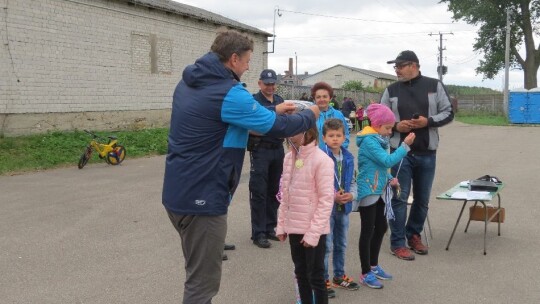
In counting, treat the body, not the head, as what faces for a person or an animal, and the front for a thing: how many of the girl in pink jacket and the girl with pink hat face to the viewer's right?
1

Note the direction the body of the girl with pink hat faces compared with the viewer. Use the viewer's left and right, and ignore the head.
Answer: facing to the right of the viewer

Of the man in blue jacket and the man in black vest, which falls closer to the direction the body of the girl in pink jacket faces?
the man in blue jacket

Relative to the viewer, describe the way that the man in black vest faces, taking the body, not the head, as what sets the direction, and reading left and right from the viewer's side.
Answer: facing the viewer and to the left of the viewer

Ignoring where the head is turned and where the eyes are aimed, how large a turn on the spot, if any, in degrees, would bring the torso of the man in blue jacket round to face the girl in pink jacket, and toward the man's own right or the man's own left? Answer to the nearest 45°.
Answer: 0° — they already face them

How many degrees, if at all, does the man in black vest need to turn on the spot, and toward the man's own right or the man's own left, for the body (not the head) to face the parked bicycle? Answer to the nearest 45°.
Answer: approximately 90° to the man's own right

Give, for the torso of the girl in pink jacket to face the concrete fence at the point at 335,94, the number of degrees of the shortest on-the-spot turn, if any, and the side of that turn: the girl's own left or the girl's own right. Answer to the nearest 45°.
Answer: approximately 135° to the girl's own right

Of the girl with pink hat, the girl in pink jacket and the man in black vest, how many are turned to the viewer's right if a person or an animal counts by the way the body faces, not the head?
1

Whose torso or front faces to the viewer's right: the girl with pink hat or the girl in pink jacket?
the girl with pink hat

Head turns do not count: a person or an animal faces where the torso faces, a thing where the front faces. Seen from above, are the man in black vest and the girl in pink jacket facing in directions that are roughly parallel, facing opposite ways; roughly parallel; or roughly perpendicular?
roughly parallel

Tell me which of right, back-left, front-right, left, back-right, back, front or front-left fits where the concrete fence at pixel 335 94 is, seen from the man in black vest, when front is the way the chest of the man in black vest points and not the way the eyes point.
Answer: back-right

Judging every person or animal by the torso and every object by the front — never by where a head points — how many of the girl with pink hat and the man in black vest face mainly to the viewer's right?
1

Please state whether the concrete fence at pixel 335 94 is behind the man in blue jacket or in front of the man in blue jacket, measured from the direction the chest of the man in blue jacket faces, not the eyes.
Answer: in front

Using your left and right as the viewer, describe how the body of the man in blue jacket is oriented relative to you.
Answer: facing away from the viewer and to the right of the viewer

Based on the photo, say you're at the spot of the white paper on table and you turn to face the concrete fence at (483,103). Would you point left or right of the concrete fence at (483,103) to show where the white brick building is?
left

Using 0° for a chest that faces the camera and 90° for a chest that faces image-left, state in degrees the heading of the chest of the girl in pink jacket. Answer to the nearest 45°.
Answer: approximately 45°
